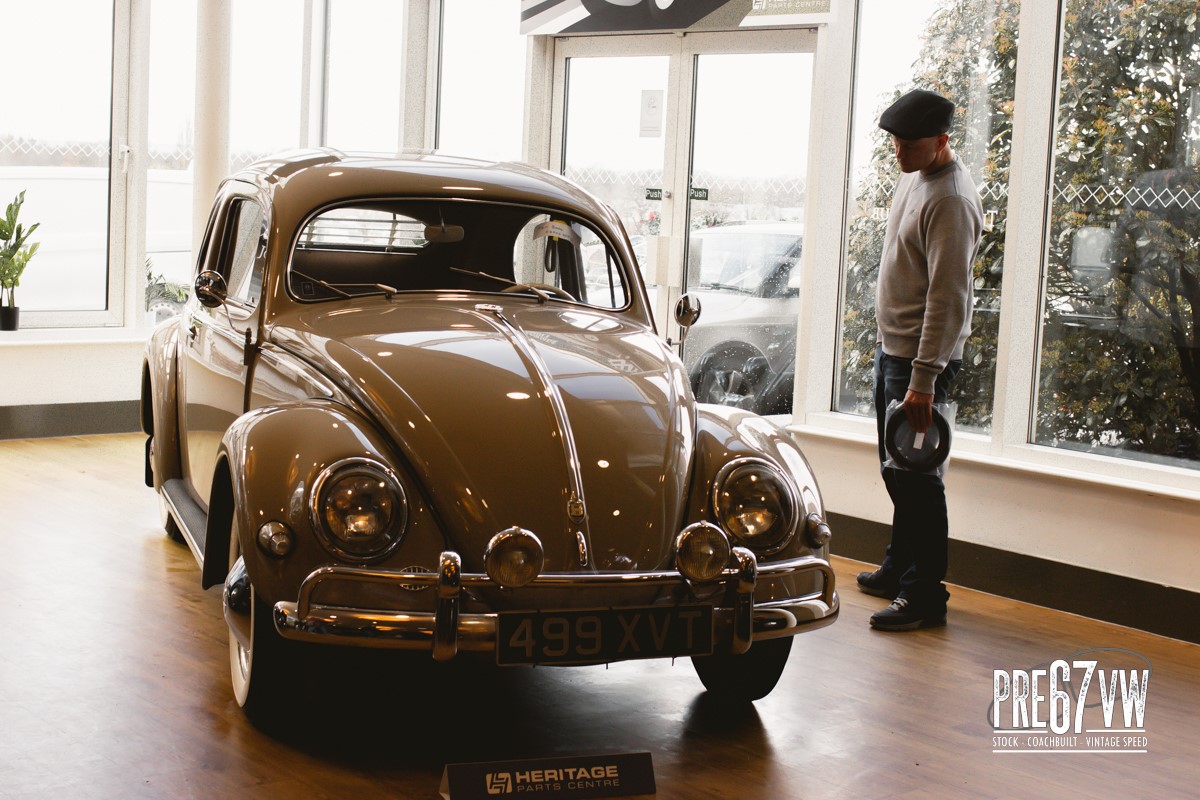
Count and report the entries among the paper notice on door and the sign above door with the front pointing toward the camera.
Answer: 2

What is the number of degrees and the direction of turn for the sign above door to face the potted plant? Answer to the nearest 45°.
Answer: approximately 90° to its right

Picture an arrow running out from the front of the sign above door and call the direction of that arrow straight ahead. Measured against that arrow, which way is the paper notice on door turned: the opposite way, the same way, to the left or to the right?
the same way

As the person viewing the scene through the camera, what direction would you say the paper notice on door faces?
facing the viewer

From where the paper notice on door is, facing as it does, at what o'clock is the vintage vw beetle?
The vintage vw beetle is roughly at 12 o'clock from the paper notice on door.

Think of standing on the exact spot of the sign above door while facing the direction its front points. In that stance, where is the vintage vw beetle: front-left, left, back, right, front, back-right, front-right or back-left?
front

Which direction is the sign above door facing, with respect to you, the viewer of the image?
facing the viewer
